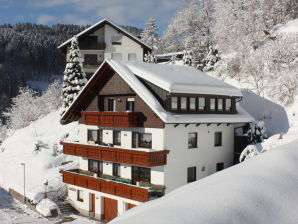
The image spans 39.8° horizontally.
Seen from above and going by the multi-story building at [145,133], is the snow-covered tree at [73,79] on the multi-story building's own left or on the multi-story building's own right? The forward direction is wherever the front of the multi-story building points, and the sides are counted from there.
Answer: on the multi-story building's own right

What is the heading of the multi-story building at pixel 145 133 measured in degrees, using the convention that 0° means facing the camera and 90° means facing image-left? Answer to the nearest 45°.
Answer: approximately 45°

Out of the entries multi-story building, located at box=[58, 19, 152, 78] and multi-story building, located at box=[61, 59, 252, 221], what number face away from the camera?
0

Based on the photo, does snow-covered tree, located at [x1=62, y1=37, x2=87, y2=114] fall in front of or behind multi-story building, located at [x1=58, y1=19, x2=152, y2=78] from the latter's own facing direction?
in front

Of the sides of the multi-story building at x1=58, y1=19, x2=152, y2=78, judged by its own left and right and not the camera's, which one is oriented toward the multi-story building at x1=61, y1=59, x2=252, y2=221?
front

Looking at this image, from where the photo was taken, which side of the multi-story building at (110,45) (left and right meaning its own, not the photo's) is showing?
front

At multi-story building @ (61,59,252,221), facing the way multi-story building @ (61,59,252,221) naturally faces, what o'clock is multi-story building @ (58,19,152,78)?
multi-story building @ (58,19,152,78) is roughly at 4 o'clock from multi-story building @ (61,59,252,221).

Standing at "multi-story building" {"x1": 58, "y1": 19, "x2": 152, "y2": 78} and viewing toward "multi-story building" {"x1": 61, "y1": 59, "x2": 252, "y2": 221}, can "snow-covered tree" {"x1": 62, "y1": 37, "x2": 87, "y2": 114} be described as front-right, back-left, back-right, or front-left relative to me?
front-right
